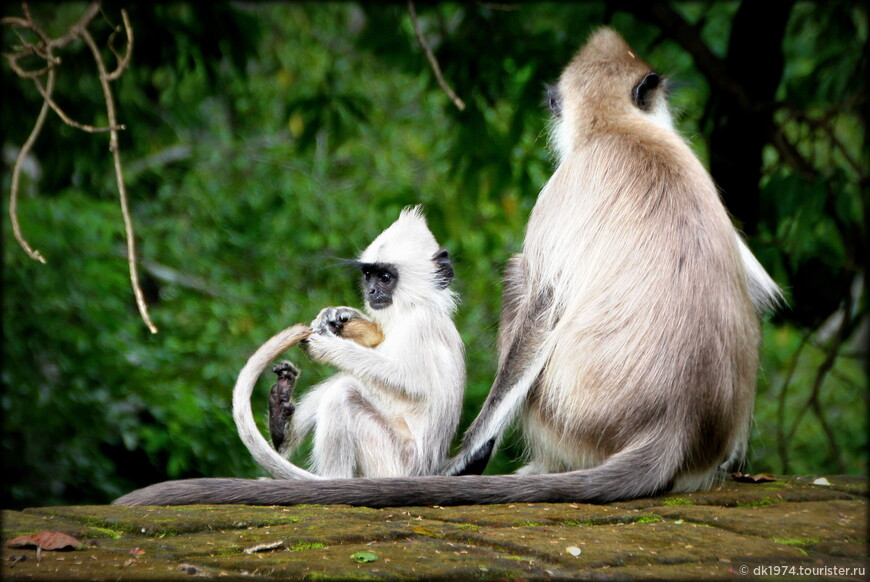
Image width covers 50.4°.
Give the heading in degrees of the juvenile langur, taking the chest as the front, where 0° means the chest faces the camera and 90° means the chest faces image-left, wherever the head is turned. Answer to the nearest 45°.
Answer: approximately 90°

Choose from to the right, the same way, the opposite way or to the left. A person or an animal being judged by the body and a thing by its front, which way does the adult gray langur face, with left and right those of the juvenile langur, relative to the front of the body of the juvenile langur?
to the right

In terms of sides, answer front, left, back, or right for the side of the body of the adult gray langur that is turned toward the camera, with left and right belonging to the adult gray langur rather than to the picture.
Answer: back

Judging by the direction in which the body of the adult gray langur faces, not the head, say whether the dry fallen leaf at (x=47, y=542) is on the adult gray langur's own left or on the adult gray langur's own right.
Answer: on the adult gray langur's own left

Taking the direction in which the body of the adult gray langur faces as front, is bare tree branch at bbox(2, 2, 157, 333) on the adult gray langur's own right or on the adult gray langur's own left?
on the adult gray langur's own left
